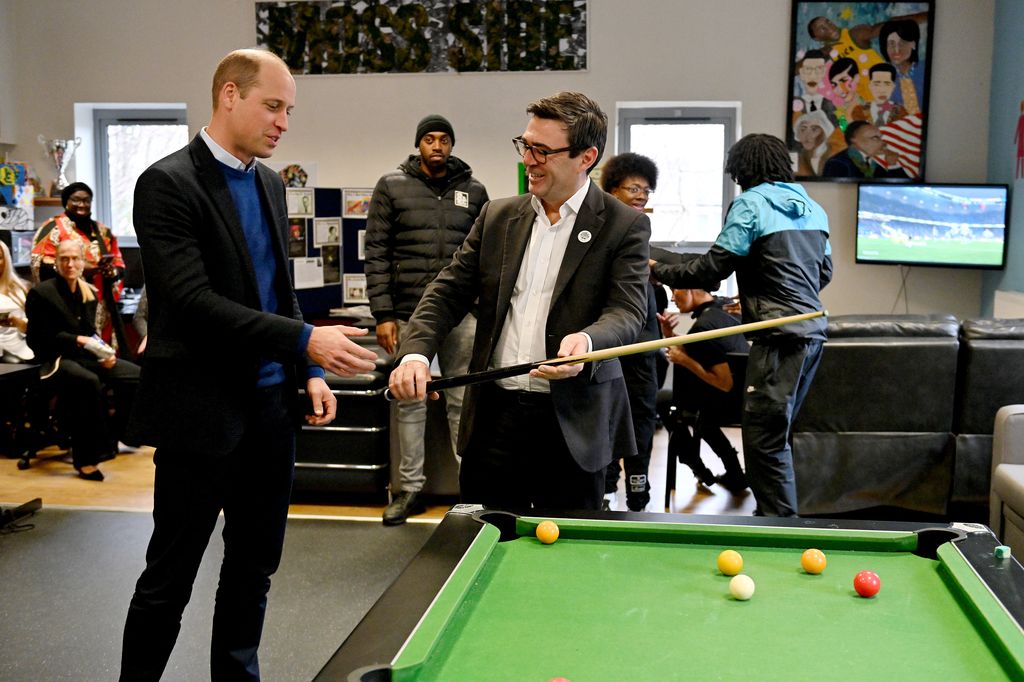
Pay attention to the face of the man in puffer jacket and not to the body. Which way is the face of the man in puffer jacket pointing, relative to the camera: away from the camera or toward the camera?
toward the camera

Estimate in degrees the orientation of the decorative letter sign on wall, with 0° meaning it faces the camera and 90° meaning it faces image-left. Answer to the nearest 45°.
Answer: approximately 0°

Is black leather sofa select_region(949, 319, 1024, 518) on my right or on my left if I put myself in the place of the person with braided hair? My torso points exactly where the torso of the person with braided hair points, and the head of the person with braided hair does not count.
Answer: on my right

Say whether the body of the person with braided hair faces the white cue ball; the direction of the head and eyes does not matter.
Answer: no

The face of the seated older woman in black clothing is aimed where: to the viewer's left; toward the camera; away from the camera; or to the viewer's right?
toward the camera

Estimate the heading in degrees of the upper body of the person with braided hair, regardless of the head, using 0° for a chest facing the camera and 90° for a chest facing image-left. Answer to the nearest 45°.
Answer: approximately 135°

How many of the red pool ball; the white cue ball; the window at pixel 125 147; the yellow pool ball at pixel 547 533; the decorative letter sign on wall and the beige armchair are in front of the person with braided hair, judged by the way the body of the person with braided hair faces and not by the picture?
2

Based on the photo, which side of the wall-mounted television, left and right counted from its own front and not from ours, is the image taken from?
front

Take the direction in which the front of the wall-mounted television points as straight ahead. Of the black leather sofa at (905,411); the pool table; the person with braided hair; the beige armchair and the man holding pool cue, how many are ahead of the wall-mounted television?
5

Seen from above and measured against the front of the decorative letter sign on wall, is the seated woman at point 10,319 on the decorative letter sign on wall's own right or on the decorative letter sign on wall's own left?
on the decorative letter sign on wall's own right

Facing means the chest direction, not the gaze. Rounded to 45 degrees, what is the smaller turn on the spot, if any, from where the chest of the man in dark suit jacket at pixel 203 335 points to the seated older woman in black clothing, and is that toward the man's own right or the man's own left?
approximately 135° to the man's own left

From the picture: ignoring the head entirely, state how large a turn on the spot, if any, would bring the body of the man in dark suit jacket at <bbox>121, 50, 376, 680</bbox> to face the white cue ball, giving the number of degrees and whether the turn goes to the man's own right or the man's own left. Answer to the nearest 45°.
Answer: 0° — they already face it

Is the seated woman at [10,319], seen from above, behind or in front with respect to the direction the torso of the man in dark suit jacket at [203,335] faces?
behind

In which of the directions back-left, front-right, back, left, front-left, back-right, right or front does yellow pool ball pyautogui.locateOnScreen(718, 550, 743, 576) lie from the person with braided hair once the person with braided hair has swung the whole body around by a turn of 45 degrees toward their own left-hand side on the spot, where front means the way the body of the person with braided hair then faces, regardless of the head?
left

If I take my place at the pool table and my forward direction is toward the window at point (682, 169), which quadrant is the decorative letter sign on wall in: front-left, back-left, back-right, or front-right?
front-left

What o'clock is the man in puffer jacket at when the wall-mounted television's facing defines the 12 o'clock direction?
The man in puffer jacket is roughly at 1 o'clock from the wall-mounted television.

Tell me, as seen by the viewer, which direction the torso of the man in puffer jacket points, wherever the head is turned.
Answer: toward the camera
